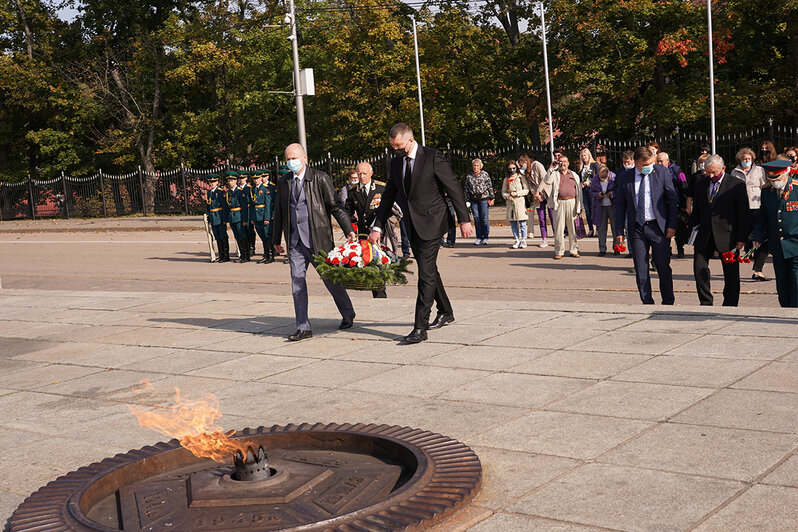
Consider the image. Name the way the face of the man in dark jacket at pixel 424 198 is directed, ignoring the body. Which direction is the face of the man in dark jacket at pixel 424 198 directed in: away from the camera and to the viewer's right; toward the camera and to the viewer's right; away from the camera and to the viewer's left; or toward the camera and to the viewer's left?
toward the camera and to the viewer's left

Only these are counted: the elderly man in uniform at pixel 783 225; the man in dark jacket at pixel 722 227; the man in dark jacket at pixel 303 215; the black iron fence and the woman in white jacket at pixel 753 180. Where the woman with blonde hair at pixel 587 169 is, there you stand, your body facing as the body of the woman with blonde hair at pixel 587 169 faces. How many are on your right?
1

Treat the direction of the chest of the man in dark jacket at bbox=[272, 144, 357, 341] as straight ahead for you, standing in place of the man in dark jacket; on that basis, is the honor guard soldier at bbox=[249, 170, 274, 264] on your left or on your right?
on your right

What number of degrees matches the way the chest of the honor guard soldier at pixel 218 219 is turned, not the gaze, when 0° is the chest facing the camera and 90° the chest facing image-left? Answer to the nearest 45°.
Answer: approximately 45°

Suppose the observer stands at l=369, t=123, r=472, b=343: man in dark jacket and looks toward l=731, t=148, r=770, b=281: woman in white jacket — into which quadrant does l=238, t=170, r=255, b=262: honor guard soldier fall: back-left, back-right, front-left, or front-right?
front-left

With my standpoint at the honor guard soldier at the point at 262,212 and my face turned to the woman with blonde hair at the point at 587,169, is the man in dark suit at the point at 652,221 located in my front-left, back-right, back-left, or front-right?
front-right

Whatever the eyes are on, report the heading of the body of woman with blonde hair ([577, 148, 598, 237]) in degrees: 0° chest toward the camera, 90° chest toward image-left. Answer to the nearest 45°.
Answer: approximately 45°

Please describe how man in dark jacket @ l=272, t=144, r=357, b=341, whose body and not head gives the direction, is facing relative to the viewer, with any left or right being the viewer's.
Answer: facing the viewer and to the left of the viewer

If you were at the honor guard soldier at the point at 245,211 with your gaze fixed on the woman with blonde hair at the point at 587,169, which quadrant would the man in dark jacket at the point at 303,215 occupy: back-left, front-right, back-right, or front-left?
front-right

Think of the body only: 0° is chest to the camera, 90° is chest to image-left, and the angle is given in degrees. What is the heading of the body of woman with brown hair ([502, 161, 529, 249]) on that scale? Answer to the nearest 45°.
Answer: approximately 45°

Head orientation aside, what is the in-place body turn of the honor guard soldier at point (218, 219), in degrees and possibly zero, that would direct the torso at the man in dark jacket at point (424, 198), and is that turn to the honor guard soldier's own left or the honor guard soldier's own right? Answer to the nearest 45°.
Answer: approximately 45° to the honor guard soldier's own left

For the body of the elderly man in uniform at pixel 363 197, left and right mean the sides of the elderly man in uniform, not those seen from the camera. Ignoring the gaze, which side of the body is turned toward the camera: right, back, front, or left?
front

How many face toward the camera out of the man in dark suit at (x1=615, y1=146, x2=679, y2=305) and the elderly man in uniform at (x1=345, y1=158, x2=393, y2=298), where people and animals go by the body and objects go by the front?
2
